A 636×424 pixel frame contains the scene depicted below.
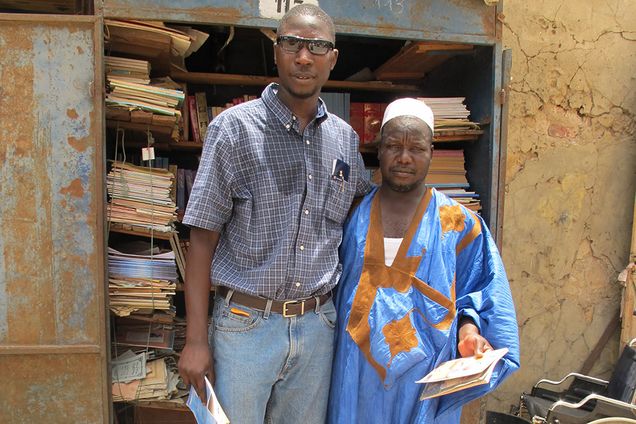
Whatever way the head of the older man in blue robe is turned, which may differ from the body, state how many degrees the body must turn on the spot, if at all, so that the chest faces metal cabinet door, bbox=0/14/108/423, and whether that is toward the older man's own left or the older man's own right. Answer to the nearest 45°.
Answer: approximately 90° to the older man's own right

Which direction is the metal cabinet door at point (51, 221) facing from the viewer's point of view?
toward the camera

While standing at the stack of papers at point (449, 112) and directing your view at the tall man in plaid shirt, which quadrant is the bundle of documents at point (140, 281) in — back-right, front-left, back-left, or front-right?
front-right

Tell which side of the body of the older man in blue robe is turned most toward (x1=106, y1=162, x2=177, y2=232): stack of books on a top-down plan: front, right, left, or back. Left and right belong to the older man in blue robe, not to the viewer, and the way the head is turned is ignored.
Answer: right

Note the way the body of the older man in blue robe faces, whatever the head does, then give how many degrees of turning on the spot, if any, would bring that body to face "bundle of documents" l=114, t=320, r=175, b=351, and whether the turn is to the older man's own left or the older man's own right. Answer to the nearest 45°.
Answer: approximately 135° to the older man's own right

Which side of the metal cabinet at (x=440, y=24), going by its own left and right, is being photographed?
front

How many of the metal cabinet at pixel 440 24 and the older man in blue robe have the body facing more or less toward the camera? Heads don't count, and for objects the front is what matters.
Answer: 2

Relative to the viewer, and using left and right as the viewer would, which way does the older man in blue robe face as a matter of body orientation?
facing the viewer
